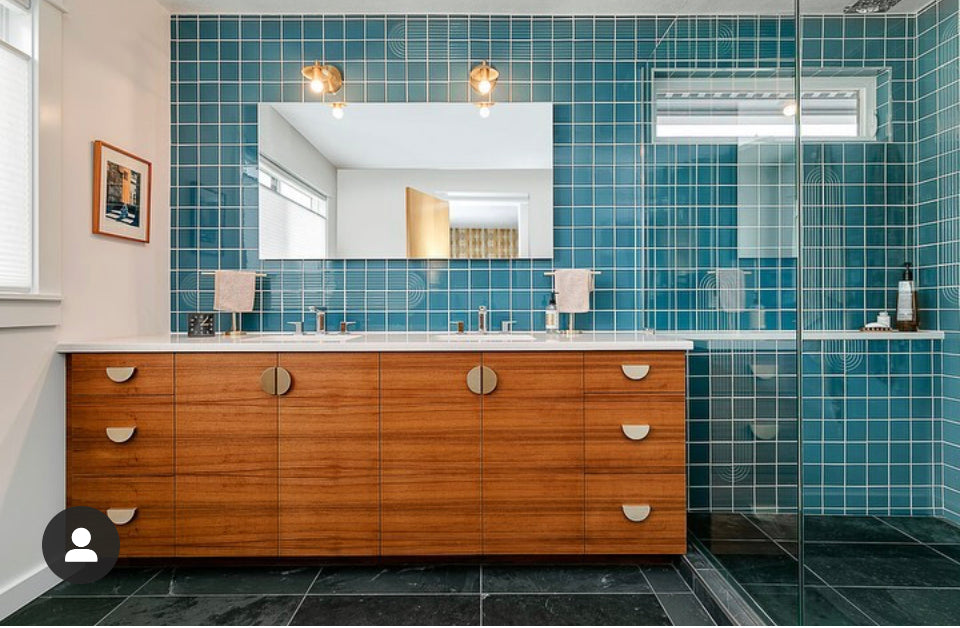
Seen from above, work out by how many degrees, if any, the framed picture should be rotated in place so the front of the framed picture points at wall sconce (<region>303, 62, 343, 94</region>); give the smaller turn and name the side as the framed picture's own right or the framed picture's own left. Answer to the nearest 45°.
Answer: approximately 45° to the framed picture's own left

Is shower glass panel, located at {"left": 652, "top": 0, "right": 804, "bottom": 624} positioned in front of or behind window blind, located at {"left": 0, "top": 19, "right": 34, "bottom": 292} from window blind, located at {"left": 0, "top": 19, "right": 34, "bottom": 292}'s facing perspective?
in front

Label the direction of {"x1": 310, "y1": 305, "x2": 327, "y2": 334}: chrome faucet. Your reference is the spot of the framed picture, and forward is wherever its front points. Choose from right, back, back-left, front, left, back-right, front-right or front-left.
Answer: front-left

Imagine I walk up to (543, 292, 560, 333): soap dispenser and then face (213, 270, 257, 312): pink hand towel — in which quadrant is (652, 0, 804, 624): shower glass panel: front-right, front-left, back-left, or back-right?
back-left

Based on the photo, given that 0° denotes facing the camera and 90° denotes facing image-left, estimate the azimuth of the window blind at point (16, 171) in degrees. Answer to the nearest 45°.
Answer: approximately 315°

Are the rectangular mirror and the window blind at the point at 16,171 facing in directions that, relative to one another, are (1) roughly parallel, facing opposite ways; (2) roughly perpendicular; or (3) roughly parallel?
roughly perpendicular

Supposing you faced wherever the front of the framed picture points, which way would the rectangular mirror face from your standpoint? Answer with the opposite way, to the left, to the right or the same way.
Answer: to the right

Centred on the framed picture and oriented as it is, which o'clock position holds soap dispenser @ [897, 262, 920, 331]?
The soap dispenser is roughly at 12 o'clock from the framed picture.

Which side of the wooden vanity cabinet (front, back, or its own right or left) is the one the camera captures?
front

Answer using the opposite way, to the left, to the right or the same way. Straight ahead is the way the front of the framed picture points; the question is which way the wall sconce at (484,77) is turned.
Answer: to the right

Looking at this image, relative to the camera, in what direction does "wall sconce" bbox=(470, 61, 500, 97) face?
facing the viewer

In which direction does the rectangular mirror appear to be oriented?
toward the camera

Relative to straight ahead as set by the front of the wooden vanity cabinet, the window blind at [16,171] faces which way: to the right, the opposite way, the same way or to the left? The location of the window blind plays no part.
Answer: to the left

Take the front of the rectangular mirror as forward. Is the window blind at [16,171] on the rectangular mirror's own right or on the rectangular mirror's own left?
on the rectangular mirror's own right
